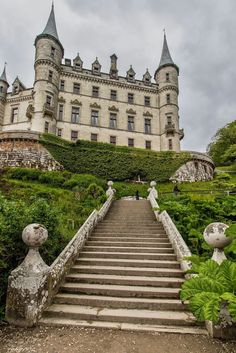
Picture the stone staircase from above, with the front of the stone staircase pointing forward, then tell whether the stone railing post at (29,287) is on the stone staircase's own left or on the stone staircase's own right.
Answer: on the stone staircase's own right

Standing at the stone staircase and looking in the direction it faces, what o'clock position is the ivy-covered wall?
The ivy-covered wall is roughly at 6 o'clock from the stone staircase.

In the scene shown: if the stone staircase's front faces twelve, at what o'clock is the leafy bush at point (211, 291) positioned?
The leafy bush is roughly at 11 o'clock from the stone staircase.

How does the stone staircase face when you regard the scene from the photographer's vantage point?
facing the viewer

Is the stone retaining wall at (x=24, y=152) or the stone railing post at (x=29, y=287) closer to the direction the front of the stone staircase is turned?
the stone railing post

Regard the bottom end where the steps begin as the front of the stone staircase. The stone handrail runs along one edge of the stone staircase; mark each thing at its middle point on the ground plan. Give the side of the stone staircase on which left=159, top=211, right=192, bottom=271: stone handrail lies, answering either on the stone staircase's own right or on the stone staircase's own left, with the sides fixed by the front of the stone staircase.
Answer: on the stone staircase's own left

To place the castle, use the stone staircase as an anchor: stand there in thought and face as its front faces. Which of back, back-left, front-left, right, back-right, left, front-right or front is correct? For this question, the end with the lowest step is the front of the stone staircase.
back

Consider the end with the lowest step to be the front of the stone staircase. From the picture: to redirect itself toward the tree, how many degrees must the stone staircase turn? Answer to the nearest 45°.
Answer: approximately 135° to its left

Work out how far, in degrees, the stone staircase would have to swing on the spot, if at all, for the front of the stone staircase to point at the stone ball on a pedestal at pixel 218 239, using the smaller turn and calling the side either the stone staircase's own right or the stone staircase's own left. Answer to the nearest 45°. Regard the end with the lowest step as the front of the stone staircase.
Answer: approximately 45° to the stone staircase's own left

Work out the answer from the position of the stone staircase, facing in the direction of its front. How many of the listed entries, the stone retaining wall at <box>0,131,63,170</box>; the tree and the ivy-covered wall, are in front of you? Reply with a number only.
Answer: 0

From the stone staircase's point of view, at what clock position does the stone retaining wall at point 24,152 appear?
The stone retaining wall is roughly at 5 o'clock from the stone staircase.
